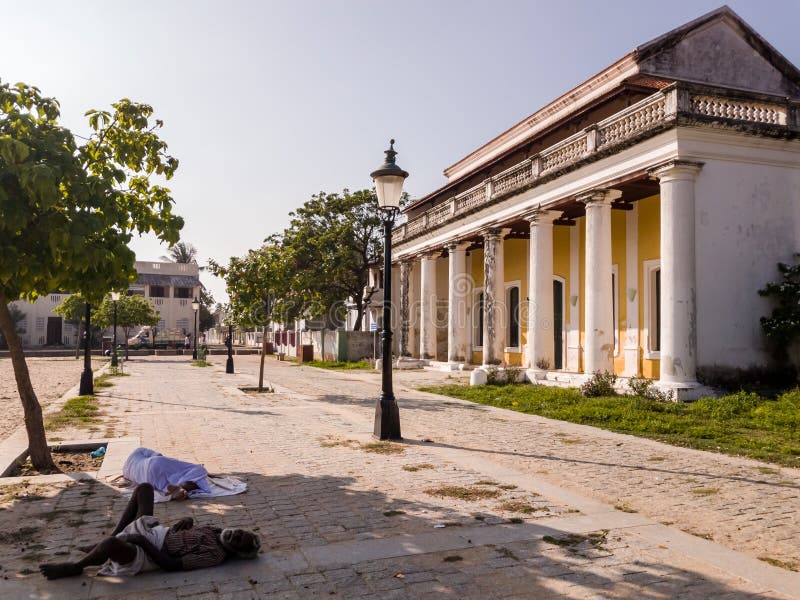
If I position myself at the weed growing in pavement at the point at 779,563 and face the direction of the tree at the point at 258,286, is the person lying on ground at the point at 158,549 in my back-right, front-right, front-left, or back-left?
front-left

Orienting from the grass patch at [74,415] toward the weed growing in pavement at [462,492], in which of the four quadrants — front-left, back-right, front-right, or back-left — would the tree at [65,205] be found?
front-right

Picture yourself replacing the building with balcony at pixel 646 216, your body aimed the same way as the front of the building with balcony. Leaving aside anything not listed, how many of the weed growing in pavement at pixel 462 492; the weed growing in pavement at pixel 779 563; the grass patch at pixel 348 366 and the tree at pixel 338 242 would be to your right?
2

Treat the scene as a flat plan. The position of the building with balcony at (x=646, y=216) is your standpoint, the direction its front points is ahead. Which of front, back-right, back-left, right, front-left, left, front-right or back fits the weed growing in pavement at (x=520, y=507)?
front-left

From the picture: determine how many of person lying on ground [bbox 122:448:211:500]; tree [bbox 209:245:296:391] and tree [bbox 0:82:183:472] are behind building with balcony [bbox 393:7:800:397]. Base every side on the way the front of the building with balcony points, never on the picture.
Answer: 0

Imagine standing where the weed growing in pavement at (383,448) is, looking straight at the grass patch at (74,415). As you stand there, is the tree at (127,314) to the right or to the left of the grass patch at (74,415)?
right

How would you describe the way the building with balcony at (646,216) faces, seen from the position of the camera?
facing the viewer and to the left of the viewer

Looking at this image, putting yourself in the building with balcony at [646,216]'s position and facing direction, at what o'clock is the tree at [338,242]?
The tree is roughly at 3 o'clock from the building with balcony.

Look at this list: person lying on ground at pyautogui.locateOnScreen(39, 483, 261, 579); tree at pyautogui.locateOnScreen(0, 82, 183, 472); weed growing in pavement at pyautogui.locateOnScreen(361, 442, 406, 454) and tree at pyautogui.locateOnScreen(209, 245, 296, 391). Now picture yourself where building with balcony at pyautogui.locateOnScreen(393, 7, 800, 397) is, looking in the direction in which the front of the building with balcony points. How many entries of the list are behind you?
0

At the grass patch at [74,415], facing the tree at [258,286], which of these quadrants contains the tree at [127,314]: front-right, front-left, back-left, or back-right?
front-left

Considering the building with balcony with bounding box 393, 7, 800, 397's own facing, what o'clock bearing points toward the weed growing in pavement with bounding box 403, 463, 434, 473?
The weed growing in pavement is roughly at 11 o'clock from the building with balcony.

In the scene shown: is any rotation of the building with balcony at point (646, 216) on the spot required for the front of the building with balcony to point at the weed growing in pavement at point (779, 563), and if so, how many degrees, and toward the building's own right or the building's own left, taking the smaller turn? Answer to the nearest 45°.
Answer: approximately 45° to the building's own left

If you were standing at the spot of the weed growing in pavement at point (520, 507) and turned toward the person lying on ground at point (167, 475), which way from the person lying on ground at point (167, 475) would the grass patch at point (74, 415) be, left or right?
right

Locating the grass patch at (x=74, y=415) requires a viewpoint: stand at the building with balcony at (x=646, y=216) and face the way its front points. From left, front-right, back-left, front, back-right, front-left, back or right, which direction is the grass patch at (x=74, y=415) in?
front

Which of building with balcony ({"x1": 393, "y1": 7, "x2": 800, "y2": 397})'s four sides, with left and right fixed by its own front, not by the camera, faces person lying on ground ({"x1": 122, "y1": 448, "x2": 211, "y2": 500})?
front

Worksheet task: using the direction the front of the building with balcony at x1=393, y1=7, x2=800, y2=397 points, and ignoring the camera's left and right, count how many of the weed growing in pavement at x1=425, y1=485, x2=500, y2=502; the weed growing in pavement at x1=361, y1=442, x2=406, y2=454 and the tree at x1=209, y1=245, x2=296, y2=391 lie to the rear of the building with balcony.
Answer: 0

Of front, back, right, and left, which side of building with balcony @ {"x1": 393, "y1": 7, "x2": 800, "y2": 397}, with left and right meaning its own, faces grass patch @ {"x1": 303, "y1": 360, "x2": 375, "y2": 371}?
right

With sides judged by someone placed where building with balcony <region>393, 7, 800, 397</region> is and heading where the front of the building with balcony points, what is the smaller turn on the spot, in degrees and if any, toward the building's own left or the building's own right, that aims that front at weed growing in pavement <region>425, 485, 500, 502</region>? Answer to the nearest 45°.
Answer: approximately 45° to the building's own left
